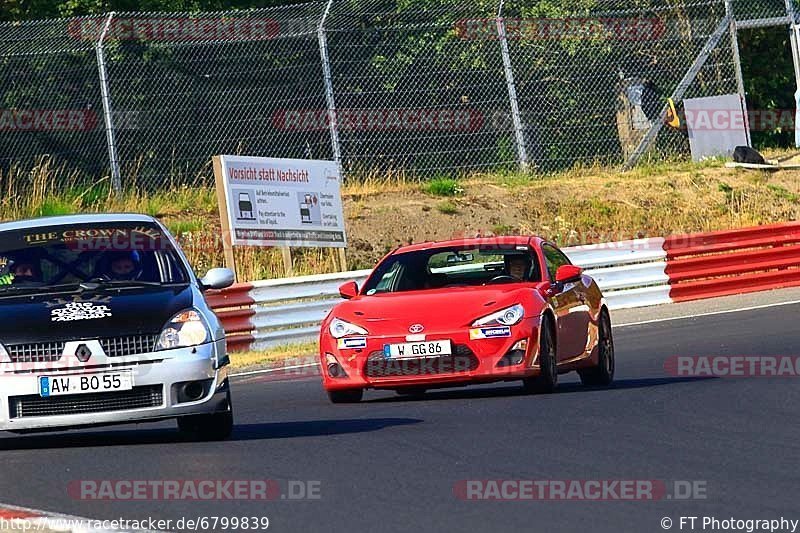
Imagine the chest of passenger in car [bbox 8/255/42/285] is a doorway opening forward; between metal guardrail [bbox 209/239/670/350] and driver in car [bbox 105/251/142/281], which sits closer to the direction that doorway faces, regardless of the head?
the driver in car

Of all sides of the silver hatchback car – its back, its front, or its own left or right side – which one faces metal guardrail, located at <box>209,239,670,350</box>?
back

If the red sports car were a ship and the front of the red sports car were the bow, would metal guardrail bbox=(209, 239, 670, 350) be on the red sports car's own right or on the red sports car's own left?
on the red sports car's own right

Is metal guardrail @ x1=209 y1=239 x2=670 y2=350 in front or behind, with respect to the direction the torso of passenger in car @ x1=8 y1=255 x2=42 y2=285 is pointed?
behind

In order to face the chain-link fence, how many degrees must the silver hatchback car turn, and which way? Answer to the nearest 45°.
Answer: approximately 180°

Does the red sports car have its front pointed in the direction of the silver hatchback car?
yes

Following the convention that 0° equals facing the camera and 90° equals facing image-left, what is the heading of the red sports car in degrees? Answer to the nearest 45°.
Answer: approximately 45°

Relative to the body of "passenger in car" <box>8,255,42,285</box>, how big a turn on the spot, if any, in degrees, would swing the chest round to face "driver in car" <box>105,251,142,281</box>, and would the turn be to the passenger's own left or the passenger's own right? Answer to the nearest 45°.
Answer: approximately 90° to the passenger's own left

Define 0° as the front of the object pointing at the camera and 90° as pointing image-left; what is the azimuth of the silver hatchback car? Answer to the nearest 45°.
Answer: approximately 0°

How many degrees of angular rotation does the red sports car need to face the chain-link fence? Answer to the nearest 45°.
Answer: approximately 135° to its right
